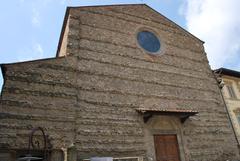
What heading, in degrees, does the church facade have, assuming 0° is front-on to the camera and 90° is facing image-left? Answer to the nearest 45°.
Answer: approximately 315°
